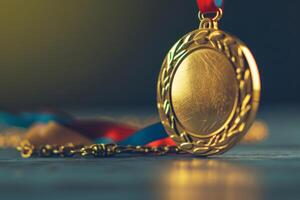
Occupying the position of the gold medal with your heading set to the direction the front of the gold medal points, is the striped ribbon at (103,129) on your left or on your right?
on your right

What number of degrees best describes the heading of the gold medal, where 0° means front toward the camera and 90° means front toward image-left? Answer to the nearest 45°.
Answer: approximately 45°
